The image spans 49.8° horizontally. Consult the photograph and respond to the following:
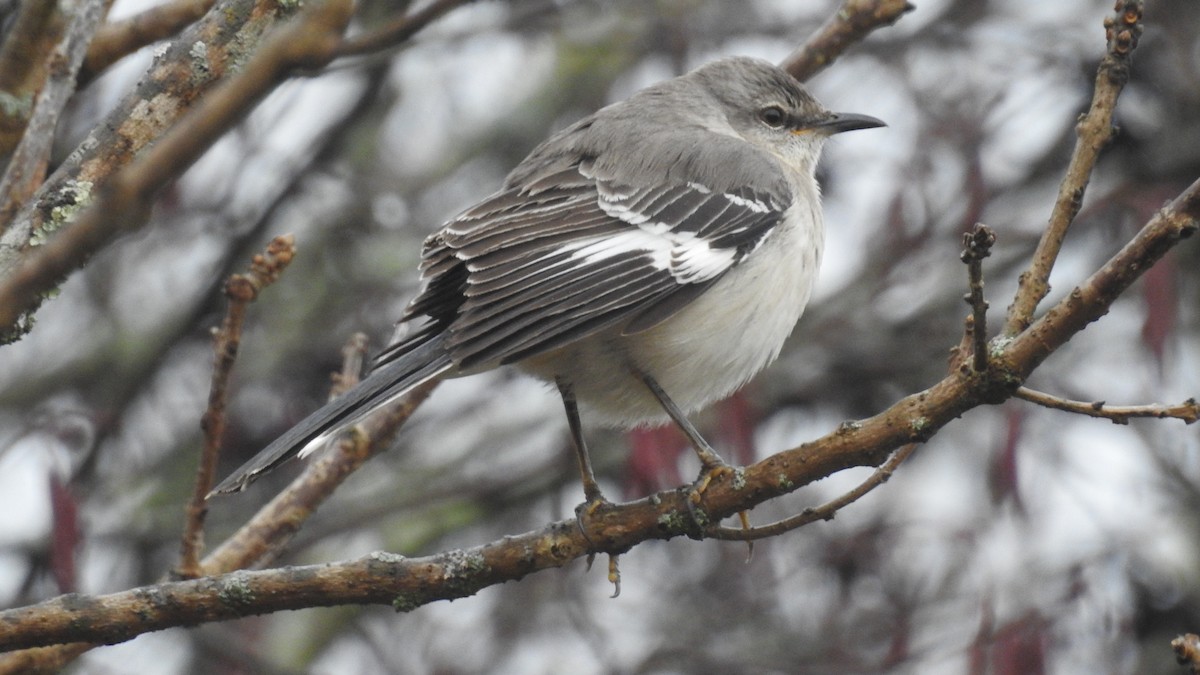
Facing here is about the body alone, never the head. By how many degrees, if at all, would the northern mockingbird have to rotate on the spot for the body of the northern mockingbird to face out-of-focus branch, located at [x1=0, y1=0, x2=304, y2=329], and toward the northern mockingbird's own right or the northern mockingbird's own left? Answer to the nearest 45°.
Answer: approximately 135° to the northern mockingbird's own right

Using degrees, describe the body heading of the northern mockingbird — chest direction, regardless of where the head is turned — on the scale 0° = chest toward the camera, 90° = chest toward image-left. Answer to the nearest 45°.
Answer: approximately 270°
